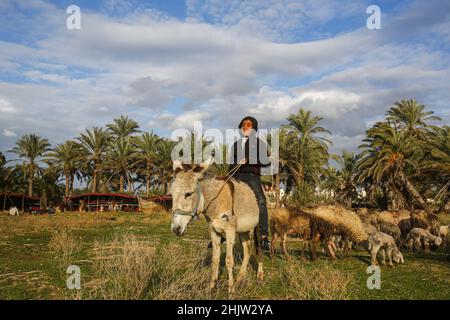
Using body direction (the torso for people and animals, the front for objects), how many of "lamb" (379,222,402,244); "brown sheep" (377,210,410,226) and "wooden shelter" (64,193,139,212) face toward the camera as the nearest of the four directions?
1

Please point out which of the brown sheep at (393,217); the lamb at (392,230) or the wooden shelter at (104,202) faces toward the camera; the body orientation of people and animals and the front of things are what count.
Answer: the wooden shelter

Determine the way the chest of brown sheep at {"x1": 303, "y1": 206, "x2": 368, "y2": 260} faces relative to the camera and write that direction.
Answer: to the viewer's right

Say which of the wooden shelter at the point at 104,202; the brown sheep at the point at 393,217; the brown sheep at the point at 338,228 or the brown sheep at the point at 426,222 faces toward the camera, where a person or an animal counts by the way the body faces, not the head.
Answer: the wooden shelter

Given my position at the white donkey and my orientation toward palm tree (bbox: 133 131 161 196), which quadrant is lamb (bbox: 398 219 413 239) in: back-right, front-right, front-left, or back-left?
front-right

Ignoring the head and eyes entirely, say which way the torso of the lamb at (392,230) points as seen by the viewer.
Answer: to the viewer's right

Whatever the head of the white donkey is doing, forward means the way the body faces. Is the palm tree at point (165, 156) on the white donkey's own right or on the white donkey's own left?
on the white donkey's own right

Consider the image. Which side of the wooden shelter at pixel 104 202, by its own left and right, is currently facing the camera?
front

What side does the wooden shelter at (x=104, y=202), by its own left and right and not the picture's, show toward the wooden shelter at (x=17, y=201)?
right

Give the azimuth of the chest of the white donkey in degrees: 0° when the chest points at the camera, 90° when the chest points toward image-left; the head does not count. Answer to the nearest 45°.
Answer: approximately 45°

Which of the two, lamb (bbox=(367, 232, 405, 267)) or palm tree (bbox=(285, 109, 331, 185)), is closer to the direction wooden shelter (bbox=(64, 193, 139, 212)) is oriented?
the lamb

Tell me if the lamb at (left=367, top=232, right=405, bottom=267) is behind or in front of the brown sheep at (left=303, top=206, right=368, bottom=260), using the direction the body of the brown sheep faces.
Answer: in front
